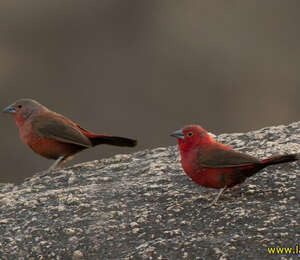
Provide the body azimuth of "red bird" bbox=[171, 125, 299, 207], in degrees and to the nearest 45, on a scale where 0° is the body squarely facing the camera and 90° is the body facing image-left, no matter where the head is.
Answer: approximately 90°

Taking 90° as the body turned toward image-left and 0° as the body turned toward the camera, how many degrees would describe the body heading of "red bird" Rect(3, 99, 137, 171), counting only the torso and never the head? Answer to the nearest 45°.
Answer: approximately 90°

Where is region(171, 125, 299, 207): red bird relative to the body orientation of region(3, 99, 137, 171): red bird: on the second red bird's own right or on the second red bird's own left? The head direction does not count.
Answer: on the second red bird's own left

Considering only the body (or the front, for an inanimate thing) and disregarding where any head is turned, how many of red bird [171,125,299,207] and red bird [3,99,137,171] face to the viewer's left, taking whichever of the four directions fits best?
2

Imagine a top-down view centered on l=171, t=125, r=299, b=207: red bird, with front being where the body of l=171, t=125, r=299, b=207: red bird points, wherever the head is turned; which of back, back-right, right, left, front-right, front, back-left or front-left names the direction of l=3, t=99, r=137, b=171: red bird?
front-right
